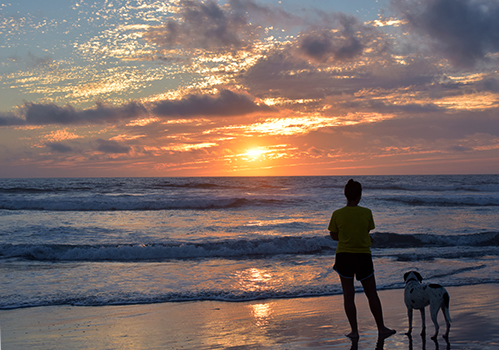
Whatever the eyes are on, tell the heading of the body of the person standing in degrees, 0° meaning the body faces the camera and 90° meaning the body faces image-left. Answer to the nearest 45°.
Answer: approximately 180°

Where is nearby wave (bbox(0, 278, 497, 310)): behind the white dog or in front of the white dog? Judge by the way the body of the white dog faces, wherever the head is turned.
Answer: in front

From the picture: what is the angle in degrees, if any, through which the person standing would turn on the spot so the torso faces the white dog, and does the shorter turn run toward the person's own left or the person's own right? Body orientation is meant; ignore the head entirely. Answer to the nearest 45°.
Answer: approximately 45° to the person's own right

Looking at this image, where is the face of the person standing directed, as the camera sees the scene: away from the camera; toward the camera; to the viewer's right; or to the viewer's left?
away from the camera

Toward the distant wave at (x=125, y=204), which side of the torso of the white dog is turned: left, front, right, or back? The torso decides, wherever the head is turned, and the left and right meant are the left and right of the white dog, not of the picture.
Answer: front

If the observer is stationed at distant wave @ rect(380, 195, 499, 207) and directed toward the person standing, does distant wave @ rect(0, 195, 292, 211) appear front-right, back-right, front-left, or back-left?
front-right

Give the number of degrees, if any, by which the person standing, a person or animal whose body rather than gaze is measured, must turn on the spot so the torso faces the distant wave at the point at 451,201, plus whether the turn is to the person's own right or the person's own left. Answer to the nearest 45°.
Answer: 0° — they already face it
